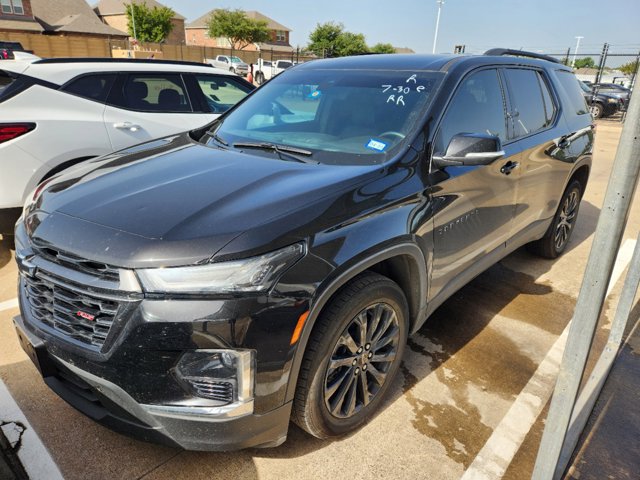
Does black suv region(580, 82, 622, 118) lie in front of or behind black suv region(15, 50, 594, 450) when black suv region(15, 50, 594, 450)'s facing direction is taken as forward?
behind

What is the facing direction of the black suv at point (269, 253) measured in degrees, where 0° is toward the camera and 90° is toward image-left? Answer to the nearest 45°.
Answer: approximately 45°

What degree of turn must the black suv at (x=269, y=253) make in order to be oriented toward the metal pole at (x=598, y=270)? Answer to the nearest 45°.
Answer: approximately 90° to its left
